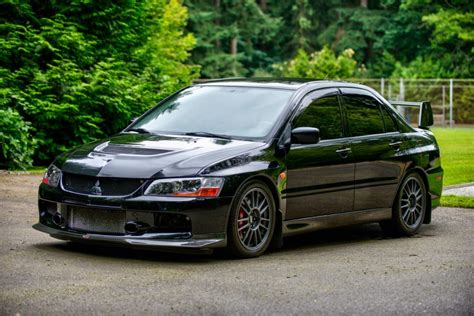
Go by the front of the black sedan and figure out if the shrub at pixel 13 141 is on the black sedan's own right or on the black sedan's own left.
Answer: on the black sedan's own right

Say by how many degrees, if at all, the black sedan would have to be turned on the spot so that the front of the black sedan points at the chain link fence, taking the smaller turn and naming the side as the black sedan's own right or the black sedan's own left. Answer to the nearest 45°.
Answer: approximately 135° to the black sedan's own right

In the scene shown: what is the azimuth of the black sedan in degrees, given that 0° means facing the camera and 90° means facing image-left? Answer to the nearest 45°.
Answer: approximately 45°
